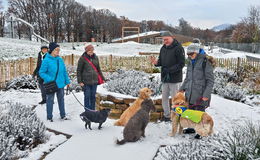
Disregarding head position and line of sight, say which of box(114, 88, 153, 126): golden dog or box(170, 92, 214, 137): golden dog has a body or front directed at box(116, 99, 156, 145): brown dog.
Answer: box(170, 92, 214, 137): golden dog

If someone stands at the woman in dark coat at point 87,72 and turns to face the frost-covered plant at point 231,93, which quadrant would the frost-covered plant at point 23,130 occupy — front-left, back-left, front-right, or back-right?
back-right

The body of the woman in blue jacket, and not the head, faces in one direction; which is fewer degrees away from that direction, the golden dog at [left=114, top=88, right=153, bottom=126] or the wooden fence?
the golden dog

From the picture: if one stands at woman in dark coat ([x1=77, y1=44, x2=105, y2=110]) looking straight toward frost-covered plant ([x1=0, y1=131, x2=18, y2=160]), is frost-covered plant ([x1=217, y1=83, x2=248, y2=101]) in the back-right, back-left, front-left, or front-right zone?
back-left

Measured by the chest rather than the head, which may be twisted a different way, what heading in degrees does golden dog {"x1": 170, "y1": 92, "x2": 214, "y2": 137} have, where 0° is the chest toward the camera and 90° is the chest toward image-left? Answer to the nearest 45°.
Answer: approximately 90°

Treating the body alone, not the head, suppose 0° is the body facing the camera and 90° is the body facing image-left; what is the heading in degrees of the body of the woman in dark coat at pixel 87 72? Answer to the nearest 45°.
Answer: approximately 315°

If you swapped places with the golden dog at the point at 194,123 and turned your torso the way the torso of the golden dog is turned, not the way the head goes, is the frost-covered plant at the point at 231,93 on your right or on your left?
on your right
